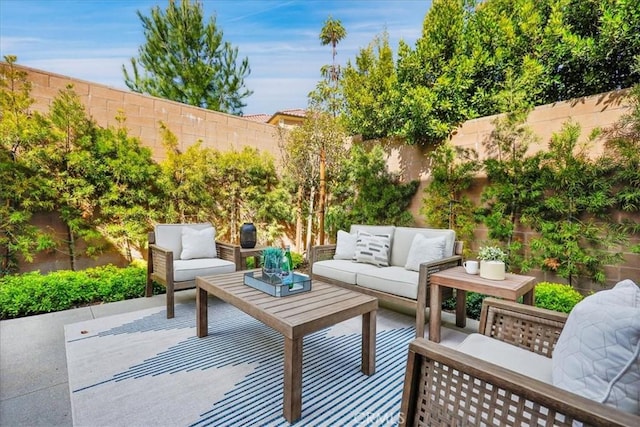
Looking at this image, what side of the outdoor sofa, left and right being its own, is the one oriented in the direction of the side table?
left

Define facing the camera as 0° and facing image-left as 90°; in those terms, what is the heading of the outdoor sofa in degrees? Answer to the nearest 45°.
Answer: approximately 45°

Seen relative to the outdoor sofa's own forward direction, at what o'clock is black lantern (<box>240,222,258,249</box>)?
The black lantern is roughly at 2 o'clock from the outdoor sofa.

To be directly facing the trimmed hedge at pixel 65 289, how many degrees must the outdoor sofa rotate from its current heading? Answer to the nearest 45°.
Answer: approximately 45° to its right

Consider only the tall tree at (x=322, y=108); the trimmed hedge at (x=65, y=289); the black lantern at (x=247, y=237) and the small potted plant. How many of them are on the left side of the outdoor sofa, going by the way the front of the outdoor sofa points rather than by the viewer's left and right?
1

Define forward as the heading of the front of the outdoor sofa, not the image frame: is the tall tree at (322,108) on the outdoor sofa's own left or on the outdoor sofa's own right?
on the outdoor sofa's own right

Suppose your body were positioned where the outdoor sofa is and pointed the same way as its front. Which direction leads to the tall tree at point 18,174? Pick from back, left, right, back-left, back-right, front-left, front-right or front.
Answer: front-right

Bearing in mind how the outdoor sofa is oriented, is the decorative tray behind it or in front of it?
in front
